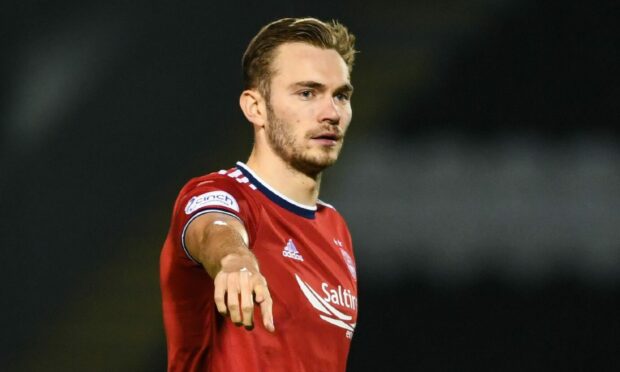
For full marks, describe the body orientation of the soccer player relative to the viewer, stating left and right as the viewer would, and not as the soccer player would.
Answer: facing the viewer and to the right of the viewer

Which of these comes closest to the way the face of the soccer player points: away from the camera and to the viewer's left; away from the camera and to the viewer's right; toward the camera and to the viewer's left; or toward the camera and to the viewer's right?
toward the camera and to the viewer's right
